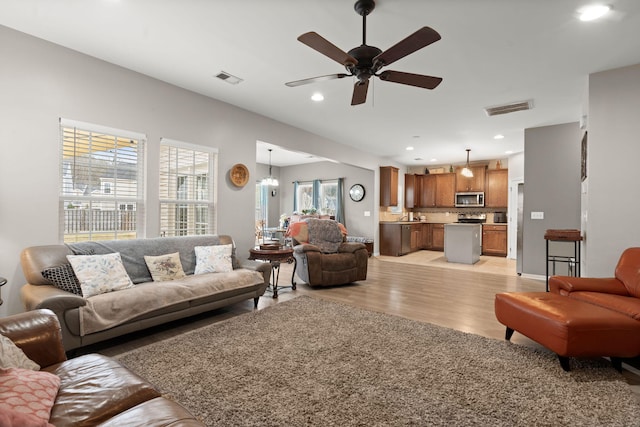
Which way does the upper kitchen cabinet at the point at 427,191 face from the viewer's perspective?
toward the camera

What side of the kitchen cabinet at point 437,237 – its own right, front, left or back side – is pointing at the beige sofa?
front

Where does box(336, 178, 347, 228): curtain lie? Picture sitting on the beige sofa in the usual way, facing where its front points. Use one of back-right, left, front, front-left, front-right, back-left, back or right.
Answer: left

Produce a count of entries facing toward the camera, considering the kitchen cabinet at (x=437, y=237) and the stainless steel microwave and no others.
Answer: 2

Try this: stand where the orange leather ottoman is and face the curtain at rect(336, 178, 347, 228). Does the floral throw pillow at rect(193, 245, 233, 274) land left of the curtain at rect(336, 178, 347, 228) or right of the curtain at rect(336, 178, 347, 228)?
left

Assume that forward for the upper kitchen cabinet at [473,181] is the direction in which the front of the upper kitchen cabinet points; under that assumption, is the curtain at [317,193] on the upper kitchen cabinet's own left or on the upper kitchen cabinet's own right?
on the upper kitchen cabinet's own right

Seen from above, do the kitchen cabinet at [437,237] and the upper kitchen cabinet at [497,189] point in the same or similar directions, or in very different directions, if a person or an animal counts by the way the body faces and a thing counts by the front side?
same or similar directions

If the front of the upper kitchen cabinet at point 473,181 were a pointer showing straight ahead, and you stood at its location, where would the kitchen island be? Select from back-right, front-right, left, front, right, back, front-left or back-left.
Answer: front

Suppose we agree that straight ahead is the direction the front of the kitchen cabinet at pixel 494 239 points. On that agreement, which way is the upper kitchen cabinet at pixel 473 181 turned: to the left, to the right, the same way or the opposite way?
the same way

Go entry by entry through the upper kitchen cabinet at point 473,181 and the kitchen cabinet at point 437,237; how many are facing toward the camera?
2

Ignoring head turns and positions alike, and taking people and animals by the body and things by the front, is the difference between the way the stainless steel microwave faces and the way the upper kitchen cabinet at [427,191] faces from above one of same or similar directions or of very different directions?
same or similar directions

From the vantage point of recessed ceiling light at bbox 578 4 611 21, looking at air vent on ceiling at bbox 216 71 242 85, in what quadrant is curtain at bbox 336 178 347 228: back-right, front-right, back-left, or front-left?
front-right

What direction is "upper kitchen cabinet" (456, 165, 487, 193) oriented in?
toward the camera

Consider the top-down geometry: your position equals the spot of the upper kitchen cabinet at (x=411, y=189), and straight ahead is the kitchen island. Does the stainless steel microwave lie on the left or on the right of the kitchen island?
left

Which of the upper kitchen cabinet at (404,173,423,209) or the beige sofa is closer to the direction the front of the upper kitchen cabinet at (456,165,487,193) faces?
the beige sofa

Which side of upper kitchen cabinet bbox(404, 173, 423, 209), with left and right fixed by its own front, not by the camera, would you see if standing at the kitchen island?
front

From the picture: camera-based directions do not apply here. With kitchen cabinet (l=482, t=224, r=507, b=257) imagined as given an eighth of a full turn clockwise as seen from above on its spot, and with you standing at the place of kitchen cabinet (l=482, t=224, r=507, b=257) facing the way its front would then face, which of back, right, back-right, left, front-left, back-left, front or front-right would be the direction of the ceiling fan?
front-left
